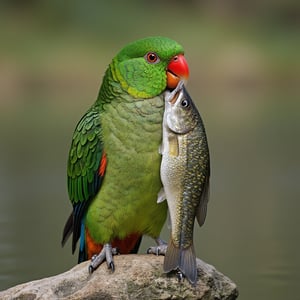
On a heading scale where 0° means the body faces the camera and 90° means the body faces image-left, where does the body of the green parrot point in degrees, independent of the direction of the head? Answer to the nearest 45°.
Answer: approximately 315°
